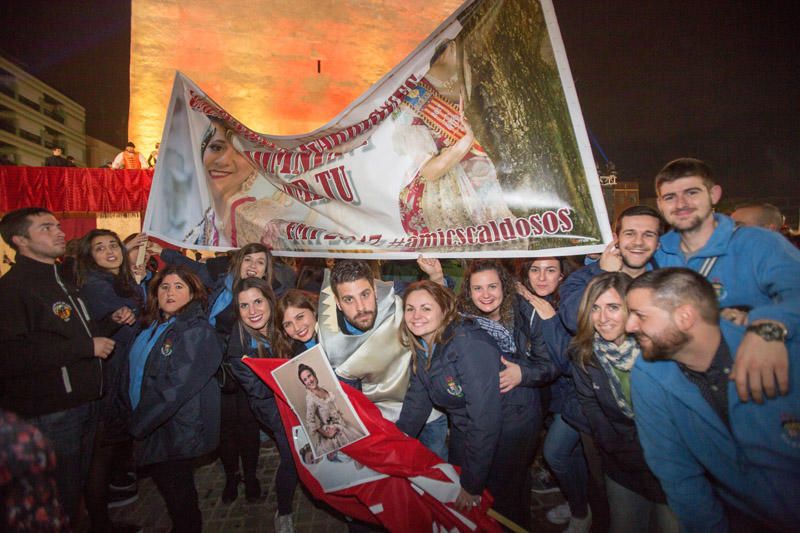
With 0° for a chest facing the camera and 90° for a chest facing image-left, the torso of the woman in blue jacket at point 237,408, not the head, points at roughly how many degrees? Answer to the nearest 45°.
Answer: approximately 0°

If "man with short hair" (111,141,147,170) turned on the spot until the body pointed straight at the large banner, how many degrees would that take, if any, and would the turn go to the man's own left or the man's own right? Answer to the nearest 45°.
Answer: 0° — they already face it

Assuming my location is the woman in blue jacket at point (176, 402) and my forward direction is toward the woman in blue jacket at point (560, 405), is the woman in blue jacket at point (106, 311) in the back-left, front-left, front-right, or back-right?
back-left

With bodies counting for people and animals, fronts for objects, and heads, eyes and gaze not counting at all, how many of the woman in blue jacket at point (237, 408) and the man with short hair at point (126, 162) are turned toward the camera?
2

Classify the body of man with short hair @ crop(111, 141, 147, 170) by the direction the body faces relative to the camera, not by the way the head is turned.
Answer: toward the camera

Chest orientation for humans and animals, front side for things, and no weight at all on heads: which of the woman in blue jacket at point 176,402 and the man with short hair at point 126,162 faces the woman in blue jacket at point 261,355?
the man with short hair

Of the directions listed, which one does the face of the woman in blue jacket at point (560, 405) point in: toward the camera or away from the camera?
toward the camera

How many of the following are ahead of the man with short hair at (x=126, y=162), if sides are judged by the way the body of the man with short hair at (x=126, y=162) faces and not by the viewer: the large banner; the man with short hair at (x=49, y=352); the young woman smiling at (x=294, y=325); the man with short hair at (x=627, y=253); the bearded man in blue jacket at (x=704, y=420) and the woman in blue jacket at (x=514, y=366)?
6

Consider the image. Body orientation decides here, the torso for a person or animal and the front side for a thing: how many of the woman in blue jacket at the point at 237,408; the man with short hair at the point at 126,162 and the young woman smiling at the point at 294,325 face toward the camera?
3

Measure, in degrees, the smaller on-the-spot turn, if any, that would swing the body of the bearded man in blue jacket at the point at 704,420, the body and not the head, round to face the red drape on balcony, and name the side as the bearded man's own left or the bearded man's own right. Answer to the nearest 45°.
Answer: approximately 45° to the bearded man's own right

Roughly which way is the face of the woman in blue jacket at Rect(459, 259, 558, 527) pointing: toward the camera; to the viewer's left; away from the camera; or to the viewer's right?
toward the camera

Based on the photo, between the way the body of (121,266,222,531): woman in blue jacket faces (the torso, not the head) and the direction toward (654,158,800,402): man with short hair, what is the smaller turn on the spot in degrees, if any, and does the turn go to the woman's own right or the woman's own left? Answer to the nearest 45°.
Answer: approximately 90° to the woman's own left

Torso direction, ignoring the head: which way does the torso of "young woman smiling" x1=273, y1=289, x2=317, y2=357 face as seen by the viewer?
toward the camera

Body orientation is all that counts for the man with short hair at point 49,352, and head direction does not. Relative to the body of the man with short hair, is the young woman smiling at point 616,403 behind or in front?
in front

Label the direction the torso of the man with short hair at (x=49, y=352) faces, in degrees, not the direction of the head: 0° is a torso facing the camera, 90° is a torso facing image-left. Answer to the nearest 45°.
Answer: approximately 315°

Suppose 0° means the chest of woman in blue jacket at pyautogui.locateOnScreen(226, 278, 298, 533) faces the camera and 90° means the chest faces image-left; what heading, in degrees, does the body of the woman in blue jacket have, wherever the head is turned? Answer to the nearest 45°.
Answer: approximately 315°

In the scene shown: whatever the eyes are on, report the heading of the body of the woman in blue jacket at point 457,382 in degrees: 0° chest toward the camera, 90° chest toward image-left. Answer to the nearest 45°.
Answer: approximately 45°

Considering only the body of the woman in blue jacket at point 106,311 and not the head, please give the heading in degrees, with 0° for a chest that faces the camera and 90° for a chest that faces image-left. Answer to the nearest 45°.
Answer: approximately 315°

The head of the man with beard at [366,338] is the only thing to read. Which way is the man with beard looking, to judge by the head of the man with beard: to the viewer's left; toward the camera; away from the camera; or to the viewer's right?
toward the camera
